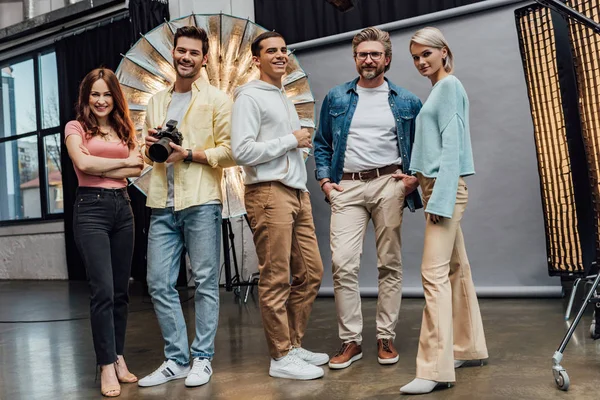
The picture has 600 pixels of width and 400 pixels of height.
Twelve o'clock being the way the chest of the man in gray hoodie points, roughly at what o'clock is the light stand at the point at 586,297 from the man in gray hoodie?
The light stand is roughly at 11 o'clock from the man in gray hoodie.

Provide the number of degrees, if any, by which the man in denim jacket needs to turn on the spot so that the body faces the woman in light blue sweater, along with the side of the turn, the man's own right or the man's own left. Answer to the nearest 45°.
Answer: approximately 45° to the man's own left

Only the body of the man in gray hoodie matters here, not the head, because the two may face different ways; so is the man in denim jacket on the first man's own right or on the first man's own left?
on the first man's own left

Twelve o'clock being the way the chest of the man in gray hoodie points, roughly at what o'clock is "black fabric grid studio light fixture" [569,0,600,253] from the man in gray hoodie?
The black fabric grid studio light fixture is roughly at 10 o'clock from the man in gray hoodie.

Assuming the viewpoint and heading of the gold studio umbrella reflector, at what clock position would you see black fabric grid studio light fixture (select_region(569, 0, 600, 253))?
The black fabric grid studio light fixture is roughly at 10 o'clock from the gold studio umbrella reflector.

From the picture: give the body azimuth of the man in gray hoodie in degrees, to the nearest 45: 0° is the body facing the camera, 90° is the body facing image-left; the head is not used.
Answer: approximately 315°

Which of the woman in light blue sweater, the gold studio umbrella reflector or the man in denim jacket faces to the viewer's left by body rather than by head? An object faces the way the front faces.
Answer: the woman in light blue sweater

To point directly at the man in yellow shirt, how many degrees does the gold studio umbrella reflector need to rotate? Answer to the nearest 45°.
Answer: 0° — it already faces them
